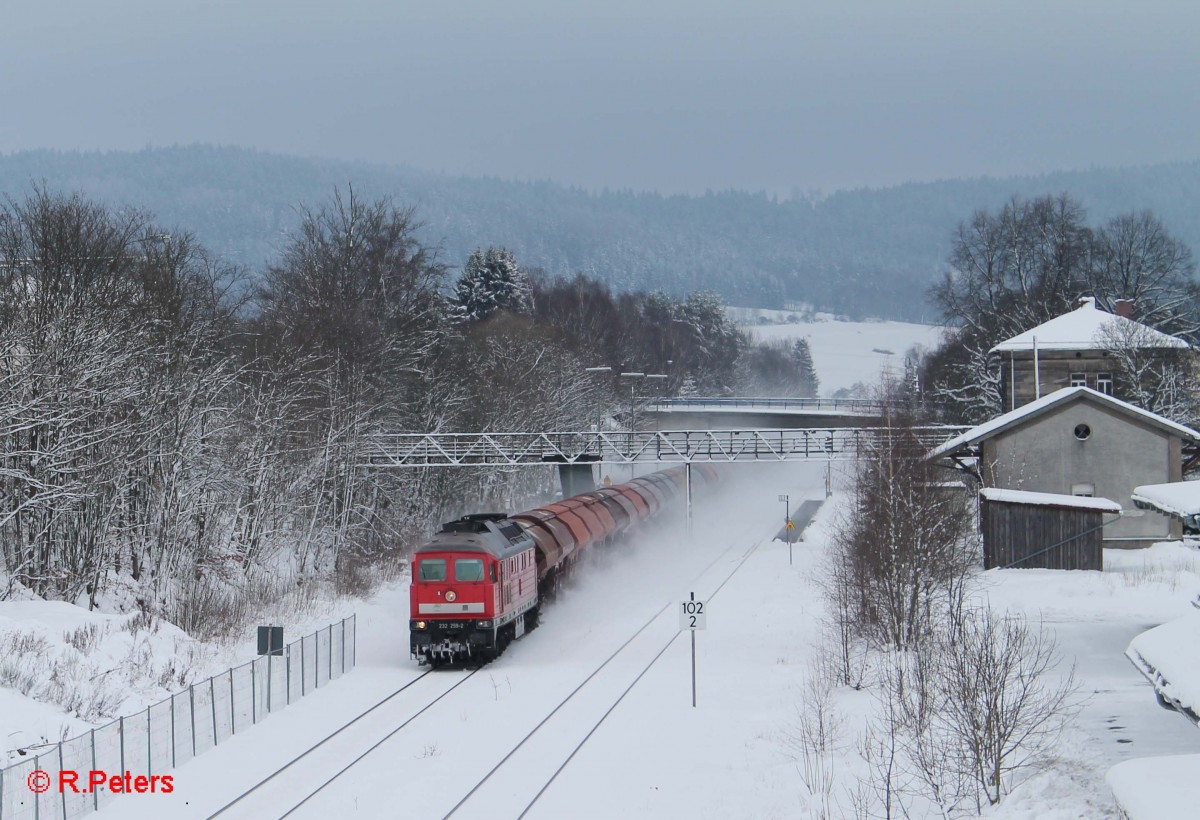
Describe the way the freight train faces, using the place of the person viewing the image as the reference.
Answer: facing the viewer

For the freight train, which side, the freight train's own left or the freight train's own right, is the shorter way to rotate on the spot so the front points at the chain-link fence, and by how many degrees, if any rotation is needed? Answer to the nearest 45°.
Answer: approximately 45° to the freight train's own right

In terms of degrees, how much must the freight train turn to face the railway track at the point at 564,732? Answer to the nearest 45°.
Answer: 0° — it already faces it

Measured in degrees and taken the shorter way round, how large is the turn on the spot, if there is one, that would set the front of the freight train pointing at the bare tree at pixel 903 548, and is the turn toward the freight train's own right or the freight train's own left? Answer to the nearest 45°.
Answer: approximately 90° to the freight train's own left

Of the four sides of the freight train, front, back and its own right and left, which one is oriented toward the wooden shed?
left

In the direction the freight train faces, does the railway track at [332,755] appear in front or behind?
in front
